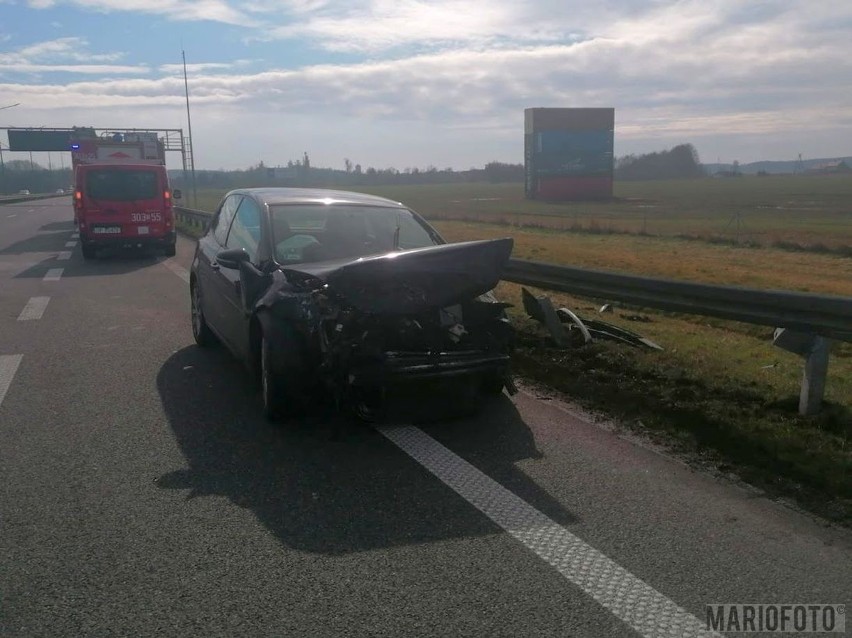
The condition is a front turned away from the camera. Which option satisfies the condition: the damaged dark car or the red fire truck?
the red fire truck

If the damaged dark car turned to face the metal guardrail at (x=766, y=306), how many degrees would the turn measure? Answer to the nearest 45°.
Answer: approximately 45° to its left

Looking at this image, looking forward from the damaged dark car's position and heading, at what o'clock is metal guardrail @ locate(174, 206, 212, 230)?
The metal guardrail is roughly at 7 o'clock from the damaged dark car.

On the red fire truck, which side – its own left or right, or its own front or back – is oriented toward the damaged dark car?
back

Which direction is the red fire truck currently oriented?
away from the camera

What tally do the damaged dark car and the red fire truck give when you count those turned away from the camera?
1

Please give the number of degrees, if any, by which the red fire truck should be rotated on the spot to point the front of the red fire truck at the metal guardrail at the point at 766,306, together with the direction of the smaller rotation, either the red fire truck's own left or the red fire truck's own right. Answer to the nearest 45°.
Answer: approximately 180°
